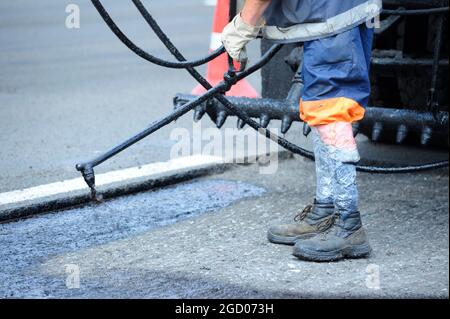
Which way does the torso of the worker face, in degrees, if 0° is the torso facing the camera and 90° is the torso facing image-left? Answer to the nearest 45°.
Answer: approximately 90°

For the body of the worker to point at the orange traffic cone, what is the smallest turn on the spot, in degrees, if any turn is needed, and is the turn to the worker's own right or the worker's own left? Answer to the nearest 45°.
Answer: approximately 90° to the worker's own right
